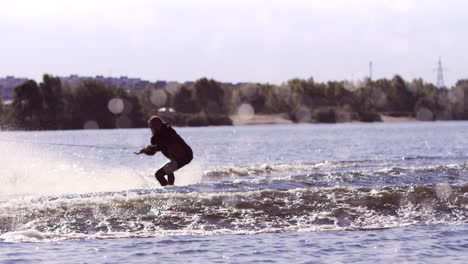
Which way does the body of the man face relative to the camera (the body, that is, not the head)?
to the viewer's left
